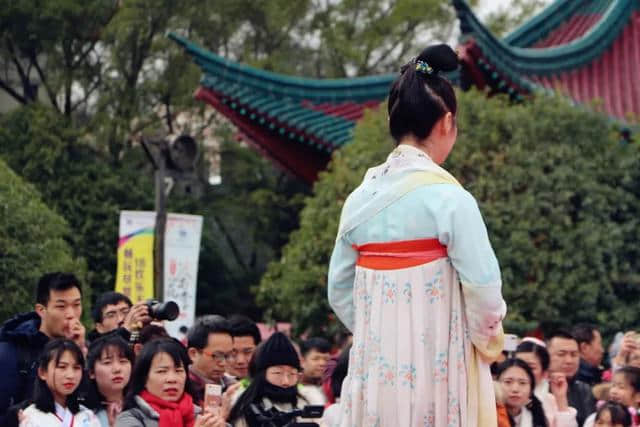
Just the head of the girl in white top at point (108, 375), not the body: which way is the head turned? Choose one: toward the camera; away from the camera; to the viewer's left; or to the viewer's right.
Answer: toward the camera

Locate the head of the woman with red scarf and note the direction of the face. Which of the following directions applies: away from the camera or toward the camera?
toward the camera

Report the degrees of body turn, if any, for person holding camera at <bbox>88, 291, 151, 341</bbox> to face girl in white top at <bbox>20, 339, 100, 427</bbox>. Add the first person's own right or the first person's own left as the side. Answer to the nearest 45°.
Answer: approximately 45° to the first person's own right

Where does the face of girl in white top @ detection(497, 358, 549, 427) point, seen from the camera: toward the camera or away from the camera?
toward the camera

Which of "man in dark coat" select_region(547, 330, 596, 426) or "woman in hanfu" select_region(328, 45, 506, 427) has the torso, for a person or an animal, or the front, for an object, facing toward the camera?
the man in dark coat

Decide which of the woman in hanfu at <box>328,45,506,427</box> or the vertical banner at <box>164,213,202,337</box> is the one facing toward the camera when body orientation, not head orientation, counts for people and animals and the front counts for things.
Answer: the vertical banner

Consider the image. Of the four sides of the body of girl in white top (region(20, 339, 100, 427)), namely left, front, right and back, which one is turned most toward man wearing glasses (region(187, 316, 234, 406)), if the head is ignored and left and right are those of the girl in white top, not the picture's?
left

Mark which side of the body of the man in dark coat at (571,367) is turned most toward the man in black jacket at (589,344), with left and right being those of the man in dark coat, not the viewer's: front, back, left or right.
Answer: back

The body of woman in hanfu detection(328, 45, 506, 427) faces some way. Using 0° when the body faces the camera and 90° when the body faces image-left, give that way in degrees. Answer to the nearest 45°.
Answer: approximately 225°

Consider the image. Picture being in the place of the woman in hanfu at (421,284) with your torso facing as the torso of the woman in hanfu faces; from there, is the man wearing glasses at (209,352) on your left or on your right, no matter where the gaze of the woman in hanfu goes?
on your left

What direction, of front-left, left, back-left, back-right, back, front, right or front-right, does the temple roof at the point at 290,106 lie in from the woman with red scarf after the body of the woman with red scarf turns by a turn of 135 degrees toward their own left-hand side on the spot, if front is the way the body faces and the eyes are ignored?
front

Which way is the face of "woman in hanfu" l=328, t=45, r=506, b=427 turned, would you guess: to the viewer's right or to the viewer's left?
to the viewer's right

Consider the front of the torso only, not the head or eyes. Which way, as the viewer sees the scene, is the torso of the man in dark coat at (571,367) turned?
toward the camera

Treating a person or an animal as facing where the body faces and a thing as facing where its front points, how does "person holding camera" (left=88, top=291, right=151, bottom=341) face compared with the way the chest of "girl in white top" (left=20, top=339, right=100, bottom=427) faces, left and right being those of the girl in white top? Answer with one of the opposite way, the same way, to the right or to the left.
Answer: the same way

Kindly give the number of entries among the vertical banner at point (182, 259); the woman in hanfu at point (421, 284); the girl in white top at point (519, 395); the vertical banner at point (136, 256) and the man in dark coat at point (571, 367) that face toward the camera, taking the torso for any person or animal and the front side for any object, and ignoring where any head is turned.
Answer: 4

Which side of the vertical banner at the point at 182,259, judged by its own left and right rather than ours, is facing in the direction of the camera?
front

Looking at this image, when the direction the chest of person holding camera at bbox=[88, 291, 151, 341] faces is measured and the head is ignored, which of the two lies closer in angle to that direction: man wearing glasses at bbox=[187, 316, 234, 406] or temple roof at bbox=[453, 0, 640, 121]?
the man wearing glasses

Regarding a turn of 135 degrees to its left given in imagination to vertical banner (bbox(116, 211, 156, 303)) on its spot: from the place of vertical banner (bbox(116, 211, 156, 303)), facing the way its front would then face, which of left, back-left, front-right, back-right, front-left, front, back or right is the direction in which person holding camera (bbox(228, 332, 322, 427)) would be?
back-right

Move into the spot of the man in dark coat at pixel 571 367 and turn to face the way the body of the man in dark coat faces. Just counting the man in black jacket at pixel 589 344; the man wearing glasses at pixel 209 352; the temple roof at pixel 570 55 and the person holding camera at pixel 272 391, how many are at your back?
2
